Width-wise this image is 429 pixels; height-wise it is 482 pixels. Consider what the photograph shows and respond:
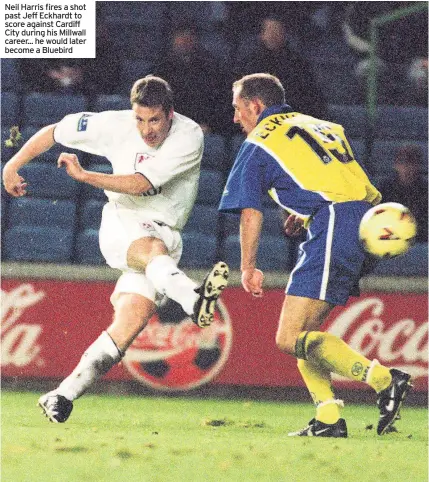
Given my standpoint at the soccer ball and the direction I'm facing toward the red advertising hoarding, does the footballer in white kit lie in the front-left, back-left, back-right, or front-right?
front-left

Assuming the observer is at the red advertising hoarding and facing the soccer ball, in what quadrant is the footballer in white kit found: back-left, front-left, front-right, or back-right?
front-right

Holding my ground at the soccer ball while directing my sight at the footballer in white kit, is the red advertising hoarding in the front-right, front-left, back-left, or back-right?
front-right

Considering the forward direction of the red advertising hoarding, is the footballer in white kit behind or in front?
in front

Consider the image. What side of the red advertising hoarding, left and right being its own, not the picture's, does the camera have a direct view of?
front

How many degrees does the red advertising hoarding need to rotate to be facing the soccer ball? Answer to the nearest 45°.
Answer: approximately 45° to its left
